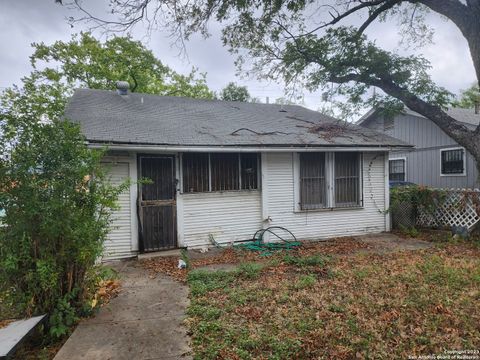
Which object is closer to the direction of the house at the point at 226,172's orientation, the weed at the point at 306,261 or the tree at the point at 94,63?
the weed

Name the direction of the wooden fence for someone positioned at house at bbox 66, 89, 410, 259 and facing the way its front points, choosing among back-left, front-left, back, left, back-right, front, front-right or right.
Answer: left

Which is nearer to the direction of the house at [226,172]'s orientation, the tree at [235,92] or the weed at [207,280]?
the weed

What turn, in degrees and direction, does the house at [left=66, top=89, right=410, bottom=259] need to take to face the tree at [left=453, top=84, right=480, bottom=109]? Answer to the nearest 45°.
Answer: approximately 135° to its left

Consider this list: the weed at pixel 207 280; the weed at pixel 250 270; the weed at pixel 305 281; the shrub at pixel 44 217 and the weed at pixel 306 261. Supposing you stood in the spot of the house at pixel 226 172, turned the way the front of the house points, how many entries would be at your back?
0

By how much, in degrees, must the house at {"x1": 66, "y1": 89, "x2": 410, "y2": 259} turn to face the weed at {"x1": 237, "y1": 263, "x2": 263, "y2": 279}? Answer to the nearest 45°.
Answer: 0° — it already faces it

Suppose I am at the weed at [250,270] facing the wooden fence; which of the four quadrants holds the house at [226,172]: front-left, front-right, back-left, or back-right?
front-left

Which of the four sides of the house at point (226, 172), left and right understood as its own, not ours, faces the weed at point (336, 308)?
front

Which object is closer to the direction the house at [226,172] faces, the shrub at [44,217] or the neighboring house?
the shrub

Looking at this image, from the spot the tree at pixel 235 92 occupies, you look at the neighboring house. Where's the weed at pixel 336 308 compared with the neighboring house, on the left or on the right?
right

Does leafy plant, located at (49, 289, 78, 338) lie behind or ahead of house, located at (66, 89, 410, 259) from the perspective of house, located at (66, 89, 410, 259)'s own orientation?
ahead

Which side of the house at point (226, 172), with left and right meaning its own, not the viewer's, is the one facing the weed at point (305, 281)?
front

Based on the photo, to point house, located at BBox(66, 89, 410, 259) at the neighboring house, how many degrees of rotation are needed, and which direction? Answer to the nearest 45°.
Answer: approximately 135° to its left

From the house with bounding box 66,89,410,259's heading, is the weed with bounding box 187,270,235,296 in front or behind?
in front

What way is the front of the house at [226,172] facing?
toward the camera

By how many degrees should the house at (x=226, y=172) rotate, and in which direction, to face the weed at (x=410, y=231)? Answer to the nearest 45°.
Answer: approximately 90° to its left
